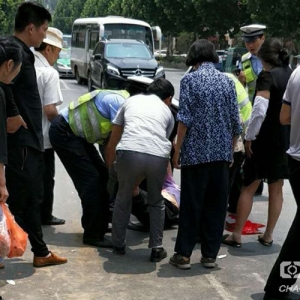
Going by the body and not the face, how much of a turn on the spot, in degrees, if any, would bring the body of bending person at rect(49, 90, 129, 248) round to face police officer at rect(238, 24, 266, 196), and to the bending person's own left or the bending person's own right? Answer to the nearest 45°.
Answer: approximately 45° to the bending person's own left

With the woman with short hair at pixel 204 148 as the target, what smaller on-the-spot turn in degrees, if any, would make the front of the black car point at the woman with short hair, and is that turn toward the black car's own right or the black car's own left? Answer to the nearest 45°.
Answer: approximately 45° to the black car's own right

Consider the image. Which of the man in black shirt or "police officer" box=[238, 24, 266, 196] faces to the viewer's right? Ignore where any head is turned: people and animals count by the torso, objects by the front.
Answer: the man in black shirt

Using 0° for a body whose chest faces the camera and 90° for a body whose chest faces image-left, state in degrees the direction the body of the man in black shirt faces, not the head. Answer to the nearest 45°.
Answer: approximately 270°

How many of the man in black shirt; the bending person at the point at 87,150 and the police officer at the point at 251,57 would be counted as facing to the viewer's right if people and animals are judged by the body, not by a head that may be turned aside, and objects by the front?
2

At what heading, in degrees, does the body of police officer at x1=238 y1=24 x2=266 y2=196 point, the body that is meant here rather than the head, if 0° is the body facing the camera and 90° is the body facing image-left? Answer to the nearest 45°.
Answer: approximately 45°

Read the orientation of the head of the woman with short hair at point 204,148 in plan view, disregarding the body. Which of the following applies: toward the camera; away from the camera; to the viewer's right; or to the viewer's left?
away from the camera

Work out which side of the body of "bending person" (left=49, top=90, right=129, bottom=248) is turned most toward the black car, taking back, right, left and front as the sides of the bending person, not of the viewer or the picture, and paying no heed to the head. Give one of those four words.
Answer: left

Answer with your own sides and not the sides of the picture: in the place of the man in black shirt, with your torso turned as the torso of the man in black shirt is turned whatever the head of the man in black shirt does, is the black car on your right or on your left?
on your left

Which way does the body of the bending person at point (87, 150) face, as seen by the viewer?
to the viewer's right
